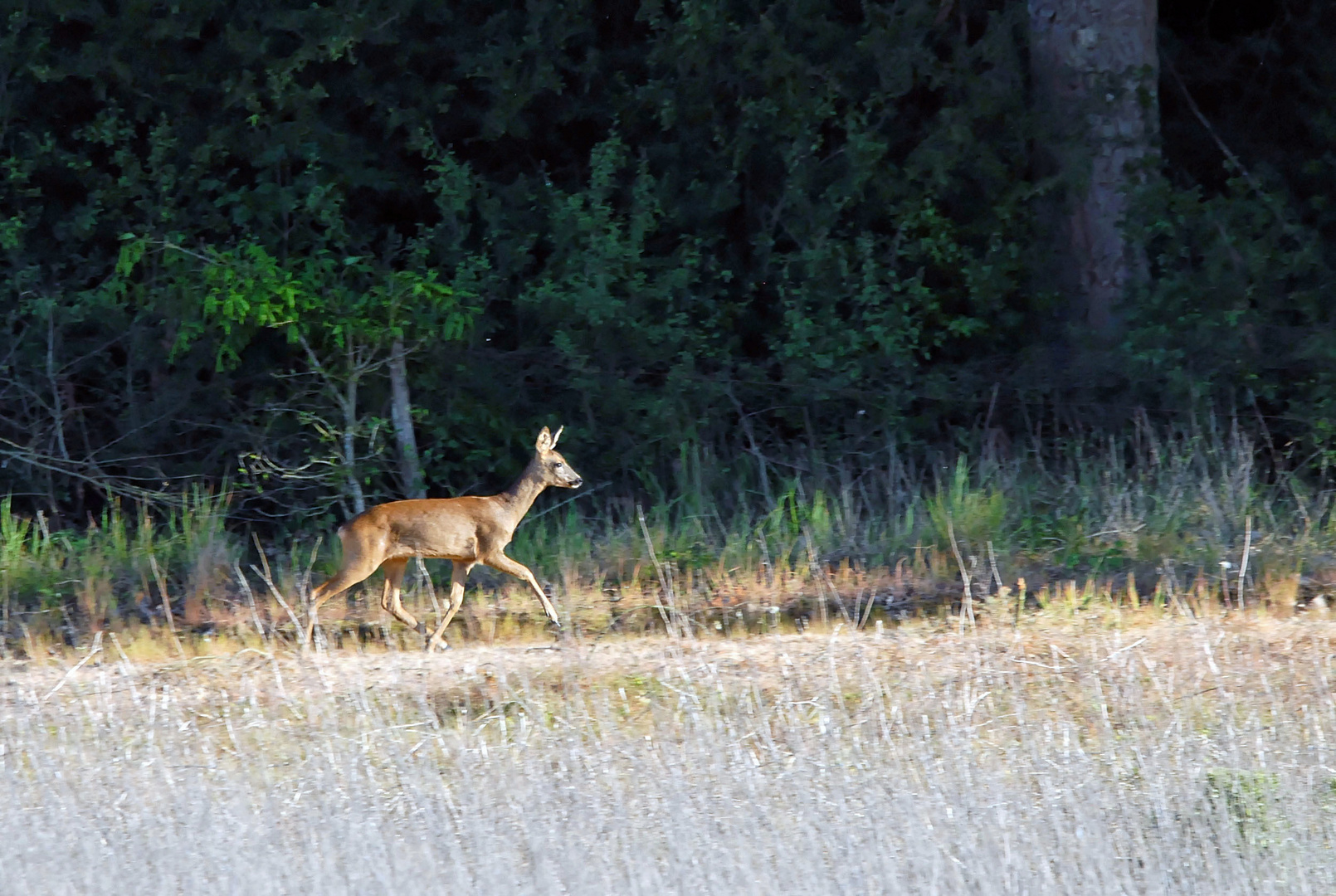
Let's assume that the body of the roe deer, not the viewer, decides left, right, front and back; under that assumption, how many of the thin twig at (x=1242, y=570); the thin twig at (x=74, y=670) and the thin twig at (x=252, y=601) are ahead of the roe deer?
1

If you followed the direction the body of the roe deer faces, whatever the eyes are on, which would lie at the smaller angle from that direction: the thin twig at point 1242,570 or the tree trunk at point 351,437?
the thin twig

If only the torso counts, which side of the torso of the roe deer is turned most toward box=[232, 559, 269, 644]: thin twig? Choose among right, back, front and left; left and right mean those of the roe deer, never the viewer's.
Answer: back

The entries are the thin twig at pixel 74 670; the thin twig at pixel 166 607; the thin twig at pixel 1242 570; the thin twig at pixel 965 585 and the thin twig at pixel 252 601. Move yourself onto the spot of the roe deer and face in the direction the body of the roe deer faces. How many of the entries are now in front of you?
2

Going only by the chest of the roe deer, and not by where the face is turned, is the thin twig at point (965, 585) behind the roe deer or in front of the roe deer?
in front

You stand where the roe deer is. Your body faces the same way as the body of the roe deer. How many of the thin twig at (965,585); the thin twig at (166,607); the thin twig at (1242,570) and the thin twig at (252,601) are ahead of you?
2

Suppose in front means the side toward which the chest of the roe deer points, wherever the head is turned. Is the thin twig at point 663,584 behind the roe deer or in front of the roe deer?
in front

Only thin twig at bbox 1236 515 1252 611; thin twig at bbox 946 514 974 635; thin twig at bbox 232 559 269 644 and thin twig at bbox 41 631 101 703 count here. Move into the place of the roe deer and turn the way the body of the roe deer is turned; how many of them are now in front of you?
2

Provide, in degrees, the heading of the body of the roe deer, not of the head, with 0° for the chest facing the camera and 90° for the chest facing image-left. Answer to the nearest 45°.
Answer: approximately 270°

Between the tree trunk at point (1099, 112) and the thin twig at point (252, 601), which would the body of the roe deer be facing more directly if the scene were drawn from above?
the tree trunk

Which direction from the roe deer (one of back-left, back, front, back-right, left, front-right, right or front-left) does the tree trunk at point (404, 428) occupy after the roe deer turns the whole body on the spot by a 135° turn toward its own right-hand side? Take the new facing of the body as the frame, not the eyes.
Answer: back-right

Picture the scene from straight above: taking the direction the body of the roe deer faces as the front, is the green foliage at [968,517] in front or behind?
in front

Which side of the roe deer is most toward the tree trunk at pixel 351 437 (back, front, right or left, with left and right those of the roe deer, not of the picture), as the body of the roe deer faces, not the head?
left

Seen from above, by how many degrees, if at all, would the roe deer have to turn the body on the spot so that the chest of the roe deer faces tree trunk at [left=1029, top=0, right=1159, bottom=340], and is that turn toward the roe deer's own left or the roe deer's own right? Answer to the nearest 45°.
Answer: approximately 45° to the roe deer's own left
